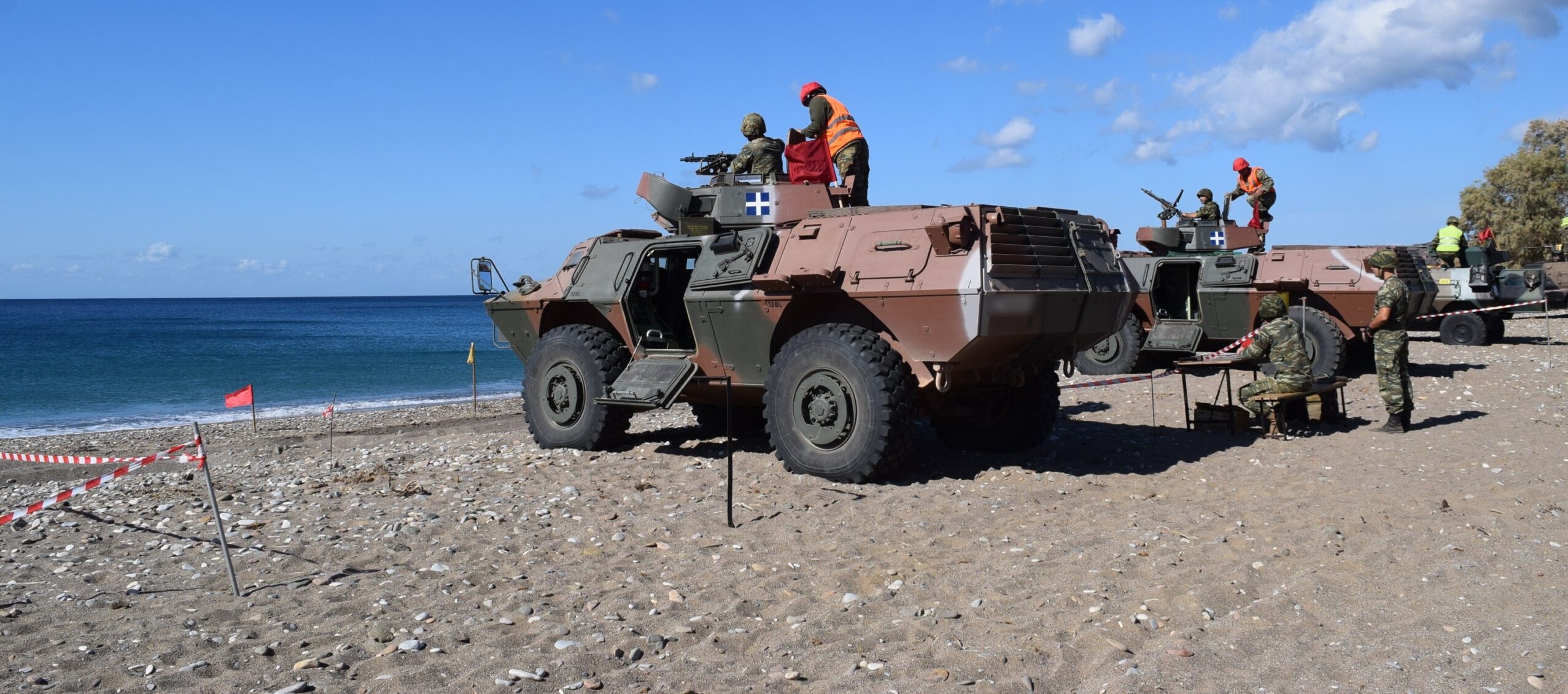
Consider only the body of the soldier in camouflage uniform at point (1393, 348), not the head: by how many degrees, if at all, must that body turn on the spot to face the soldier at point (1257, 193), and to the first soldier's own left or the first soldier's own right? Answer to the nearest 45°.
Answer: approximately 90° to the first soldier's own right

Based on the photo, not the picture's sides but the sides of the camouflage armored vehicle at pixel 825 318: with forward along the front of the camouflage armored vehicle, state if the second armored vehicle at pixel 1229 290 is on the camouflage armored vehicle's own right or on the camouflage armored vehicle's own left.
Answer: on the camouflage armored vehicle's own right

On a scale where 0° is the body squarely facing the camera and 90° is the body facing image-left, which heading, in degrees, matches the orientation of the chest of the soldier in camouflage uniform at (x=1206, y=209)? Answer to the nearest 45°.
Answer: approximately 90°

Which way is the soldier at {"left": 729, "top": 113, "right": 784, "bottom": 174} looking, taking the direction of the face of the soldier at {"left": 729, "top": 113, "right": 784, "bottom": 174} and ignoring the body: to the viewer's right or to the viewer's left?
to the viewer's left

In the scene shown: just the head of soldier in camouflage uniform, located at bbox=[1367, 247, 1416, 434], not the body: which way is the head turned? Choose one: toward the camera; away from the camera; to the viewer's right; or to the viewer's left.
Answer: to the viewer's left

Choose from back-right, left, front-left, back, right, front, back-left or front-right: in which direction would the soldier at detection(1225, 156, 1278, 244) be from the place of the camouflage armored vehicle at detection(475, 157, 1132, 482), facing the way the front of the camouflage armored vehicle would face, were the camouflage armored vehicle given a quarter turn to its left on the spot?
back

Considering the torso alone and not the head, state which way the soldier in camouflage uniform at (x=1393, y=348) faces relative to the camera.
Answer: to the viewer's left

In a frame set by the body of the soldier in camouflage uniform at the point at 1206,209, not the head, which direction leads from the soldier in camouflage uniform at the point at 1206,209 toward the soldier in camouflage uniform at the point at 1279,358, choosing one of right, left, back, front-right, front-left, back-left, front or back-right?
left

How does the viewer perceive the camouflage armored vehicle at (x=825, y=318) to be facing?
facing away from the viewer and to the left of the viewer

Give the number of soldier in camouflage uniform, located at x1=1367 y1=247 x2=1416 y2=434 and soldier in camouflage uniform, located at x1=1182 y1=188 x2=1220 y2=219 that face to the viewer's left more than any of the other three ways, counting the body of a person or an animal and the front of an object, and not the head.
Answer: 2

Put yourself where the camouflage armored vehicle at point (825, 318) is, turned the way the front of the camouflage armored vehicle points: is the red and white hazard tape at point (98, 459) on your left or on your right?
on your left

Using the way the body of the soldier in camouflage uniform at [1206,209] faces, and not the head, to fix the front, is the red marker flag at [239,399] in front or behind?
in front

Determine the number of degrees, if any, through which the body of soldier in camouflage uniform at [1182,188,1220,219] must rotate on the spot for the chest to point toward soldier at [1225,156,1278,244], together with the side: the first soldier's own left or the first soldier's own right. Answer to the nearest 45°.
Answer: approximately 180°
